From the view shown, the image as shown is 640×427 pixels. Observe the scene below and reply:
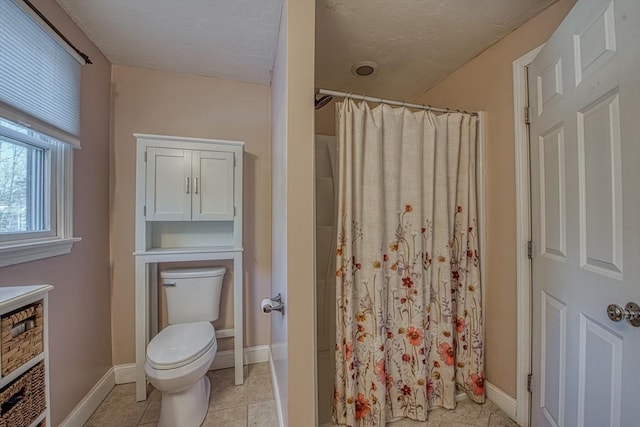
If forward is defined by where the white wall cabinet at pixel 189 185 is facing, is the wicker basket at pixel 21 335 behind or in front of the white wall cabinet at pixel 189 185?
in front

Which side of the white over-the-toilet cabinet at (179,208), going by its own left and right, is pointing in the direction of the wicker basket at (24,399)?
front

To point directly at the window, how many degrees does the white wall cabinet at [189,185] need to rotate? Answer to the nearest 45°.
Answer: approximately 45° to its right

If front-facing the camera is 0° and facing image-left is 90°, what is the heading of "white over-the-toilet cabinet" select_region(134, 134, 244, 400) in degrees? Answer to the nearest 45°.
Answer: approximately 0°

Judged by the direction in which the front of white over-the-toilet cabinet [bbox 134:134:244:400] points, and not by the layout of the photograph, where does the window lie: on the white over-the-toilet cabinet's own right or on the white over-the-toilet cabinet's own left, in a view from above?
on the white over-the-toilet cabinet's own right

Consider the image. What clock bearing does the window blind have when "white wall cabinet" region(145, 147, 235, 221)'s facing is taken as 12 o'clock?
The window blind is roughly at 2 o'clock from the white wall cabinet.

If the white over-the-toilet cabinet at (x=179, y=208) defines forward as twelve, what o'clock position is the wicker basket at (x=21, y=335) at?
The wicker basket is roughly at 1 o'clock from the white over-the-toilet cabinet.

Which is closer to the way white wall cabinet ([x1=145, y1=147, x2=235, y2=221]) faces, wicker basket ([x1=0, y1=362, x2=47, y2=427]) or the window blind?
the wicker basket

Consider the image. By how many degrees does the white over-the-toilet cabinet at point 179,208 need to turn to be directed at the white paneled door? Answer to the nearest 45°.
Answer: approximately 45° to its left
